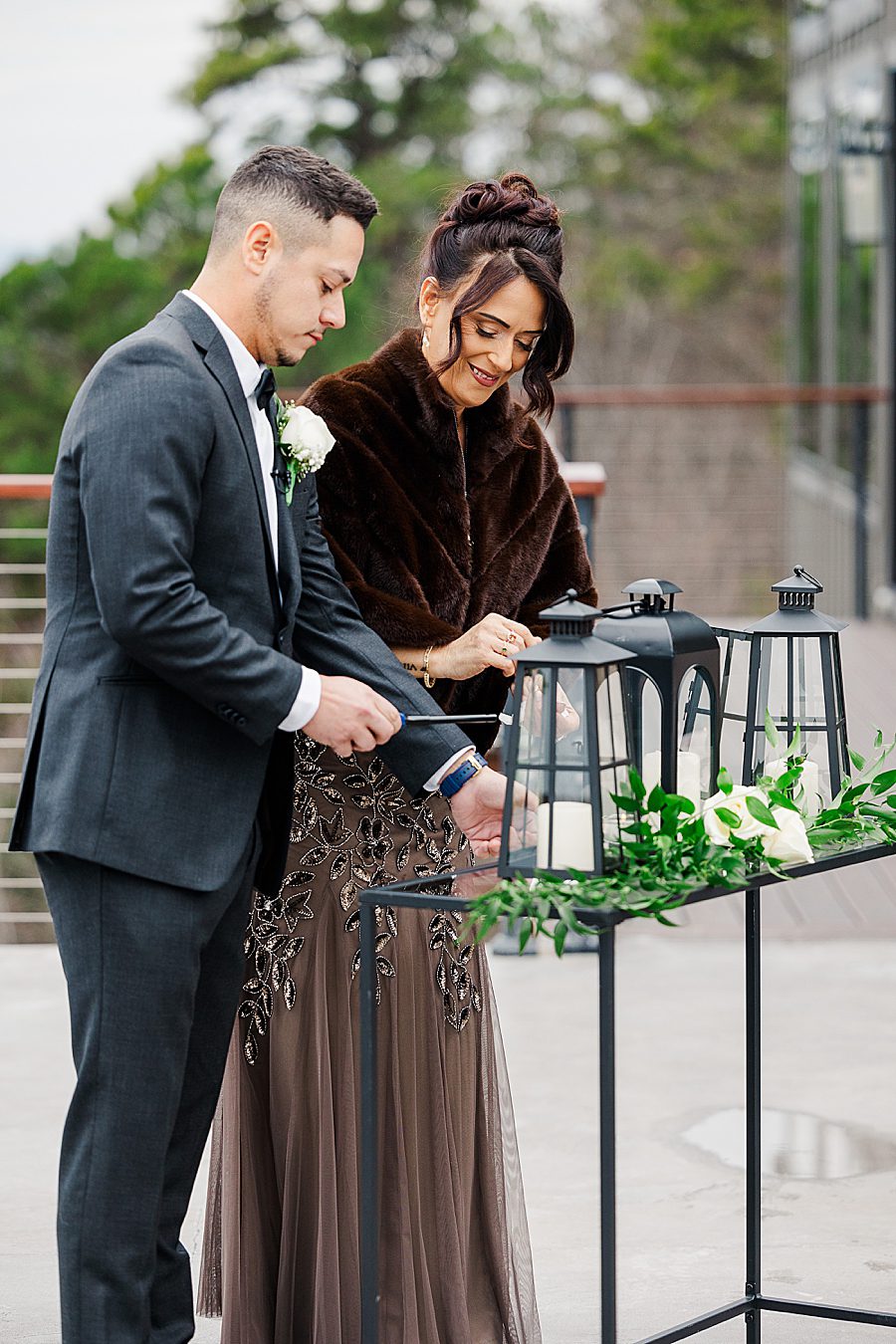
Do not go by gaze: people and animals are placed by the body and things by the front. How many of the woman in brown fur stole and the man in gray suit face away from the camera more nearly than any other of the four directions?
0

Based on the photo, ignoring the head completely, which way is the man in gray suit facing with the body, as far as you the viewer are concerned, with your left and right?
facing to the right of the viewer

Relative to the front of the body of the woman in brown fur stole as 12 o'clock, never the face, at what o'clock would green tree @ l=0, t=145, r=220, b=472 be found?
The green tree is roughly at 7 o'clock from the woman in brown fur stole.

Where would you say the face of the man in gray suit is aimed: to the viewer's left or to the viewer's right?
to the viewer's right

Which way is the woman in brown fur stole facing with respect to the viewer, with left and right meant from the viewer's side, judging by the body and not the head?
facing the viewer and to the right of the viewer

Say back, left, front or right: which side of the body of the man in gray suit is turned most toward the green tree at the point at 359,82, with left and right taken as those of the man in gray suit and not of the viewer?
left

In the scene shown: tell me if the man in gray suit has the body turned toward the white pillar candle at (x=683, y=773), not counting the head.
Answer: yes

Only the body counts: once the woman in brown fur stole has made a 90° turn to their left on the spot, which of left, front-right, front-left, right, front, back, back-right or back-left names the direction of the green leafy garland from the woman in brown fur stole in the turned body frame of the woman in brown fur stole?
right

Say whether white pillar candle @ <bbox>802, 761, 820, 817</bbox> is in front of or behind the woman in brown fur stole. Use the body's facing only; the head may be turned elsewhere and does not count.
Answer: in front

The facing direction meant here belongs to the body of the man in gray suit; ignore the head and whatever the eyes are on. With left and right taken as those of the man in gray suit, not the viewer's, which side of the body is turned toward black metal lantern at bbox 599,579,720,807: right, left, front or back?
front

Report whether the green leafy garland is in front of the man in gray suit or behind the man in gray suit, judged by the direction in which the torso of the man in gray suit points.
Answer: in front

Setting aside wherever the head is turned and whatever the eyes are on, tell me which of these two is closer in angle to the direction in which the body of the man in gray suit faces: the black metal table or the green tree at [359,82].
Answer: the black metal table

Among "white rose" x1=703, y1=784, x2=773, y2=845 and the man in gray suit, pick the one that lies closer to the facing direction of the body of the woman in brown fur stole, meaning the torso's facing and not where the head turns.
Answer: the white rose

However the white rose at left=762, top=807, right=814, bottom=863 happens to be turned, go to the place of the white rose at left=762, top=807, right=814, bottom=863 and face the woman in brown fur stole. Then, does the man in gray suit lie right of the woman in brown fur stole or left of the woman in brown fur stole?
left

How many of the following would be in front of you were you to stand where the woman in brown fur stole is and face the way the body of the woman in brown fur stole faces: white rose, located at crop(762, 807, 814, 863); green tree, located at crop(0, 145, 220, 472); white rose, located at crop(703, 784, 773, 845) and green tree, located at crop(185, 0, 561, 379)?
2

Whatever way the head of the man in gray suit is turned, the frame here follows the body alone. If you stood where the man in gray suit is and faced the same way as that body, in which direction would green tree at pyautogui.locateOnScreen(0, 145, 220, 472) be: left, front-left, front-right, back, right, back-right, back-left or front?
left
